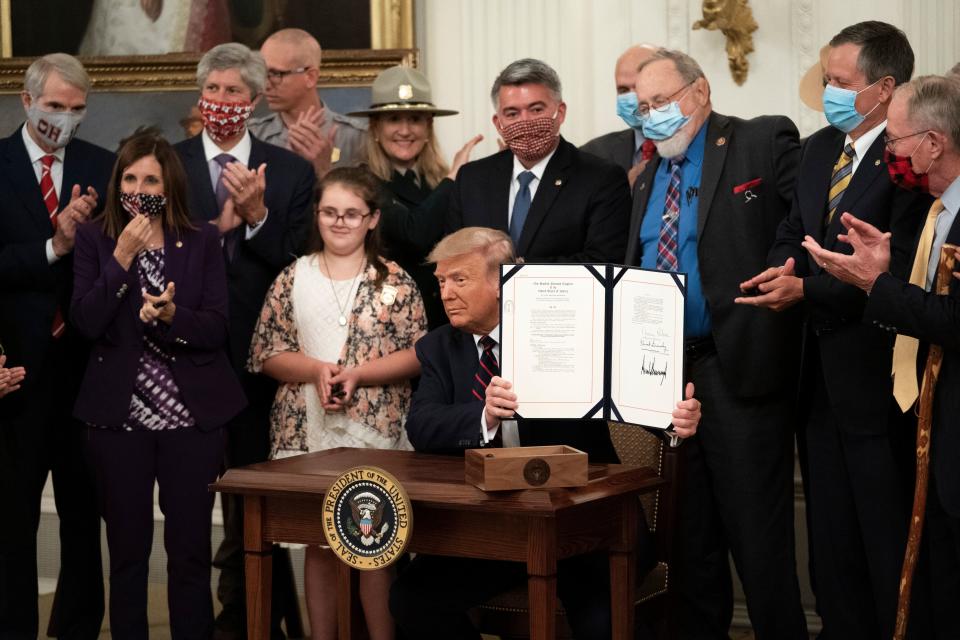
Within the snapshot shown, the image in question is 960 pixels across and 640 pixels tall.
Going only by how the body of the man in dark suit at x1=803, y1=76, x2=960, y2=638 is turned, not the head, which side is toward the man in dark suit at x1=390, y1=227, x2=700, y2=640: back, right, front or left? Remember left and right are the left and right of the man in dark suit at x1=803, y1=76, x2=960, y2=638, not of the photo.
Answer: front

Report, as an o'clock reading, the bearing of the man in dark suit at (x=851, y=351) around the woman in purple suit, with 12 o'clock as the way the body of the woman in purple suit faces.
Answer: The man in dark suit is roughly at 10 o'clock from the woman in purple suit.

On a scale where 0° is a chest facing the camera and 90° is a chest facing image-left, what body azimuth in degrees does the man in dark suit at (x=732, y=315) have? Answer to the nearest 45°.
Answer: approximately 45°

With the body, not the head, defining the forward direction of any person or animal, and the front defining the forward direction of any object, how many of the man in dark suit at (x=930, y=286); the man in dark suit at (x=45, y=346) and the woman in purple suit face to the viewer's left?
1

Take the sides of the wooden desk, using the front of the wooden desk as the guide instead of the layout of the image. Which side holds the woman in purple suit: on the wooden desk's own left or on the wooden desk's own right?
on the wooden desk's own right

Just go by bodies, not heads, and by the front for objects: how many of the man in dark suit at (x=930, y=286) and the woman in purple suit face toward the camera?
1

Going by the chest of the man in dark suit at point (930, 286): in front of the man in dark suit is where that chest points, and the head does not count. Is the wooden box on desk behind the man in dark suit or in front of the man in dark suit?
in front

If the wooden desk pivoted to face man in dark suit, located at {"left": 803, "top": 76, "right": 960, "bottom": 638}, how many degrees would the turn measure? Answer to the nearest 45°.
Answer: approximately 135° to its left

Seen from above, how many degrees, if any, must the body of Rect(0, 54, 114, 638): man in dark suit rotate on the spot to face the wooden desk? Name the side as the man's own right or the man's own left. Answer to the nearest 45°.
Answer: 0° — they already face it
